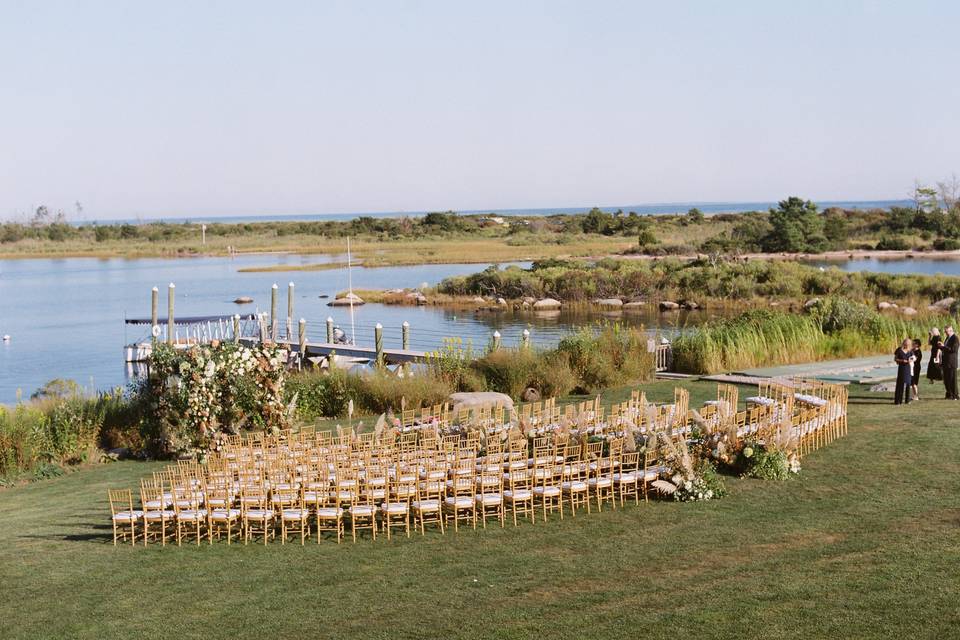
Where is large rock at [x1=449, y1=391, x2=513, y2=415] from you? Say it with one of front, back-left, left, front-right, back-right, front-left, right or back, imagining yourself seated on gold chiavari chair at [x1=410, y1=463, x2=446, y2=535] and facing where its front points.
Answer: front-right

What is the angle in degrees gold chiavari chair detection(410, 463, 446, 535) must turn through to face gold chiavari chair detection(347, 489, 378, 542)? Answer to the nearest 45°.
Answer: approximately 90° to its left

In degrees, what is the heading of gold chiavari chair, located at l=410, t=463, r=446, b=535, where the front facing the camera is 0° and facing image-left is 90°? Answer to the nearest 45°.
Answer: approximately 135°

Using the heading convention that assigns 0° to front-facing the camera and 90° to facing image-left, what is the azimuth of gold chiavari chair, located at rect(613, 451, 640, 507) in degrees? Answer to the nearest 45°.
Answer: approximately 135°

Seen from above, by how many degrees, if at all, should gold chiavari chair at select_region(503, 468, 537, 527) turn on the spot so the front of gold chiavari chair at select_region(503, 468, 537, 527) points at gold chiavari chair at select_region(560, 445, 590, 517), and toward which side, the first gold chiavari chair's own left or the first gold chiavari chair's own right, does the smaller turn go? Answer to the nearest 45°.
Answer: approximately 135° to the first gold chiavari chair's own right

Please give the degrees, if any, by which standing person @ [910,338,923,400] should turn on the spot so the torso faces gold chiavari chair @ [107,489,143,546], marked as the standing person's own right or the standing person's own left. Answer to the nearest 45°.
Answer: approximately 45° to the standing person's own left

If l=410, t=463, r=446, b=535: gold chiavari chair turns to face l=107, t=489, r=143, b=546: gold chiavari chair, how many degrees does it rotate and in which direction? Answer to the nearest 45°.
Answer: approximately 45° to its left

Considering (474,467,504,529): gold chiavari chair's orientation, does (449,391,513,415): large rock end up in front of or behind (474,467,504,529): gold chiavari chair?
in front

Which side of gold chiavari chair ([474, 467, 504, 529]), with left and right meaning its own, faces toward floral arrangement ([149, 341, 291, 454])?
front

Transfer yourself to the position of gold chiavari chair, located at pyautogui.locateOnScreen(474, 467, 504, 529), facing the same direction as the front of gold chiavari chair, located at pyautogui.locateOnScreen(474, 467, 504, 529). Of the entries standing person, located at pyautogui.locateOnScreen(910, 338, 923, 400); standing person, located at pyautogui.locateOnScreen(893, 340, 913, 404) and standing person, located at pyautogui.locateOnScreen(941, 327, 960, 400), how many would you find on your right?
3

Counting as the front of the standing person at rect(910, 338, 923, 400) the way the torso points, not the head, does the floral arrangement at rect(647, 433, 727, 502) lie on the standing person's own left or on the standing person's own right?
on the standing person's own left

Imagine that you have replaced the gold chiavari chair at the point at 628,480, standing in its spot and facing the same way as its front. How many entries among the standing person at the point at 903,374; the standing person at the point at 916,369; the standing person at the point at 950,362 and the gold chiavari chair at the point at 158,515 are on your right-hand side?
3
